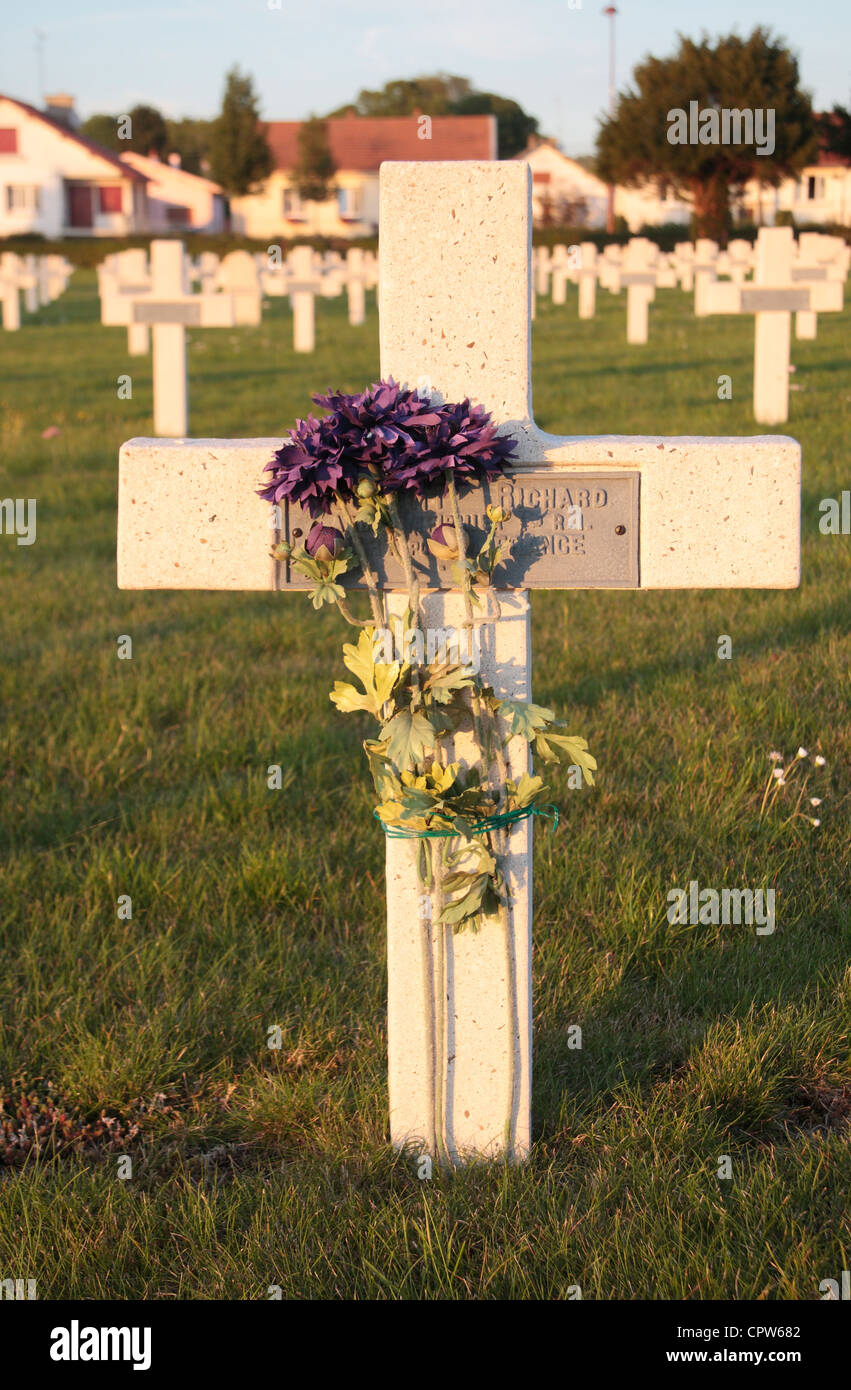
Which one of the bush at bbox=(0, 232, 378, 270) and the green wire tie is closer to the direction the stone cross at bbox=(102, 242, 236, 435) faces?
the green wire tie

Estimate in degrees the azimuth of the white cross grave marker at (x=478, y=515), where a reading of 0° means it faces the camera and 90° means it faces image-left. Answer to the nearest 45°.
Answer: approximately 0°

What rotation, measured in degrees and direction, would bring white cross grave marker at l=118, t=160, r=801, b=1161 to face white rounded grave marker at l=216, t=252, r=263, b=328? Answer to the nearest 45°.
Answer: approximately 180°

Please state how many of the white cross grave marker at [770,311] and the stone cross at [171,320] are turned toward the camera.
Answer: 2

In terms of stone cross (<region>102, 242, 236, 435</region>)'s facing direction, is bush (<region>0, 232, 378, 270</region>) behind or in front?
behind

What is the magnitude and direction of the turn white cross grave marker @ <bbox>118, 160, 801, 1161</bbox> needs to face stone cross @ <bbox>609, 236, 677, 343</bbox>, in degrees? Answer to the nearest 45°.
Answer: approximately 180°

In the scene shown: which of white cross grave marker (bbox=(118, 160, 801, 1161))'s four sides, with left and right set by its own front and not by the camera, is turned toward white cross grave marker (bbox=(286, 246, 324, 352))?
back

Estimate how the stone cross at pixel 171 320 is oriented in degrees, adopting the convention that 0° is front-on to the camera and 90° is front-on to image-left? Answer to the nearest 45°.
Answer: approximately 0°

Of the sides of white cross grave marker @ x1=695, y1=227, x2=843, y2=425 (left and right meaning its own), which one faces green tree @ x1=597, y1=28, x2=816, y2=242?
back
